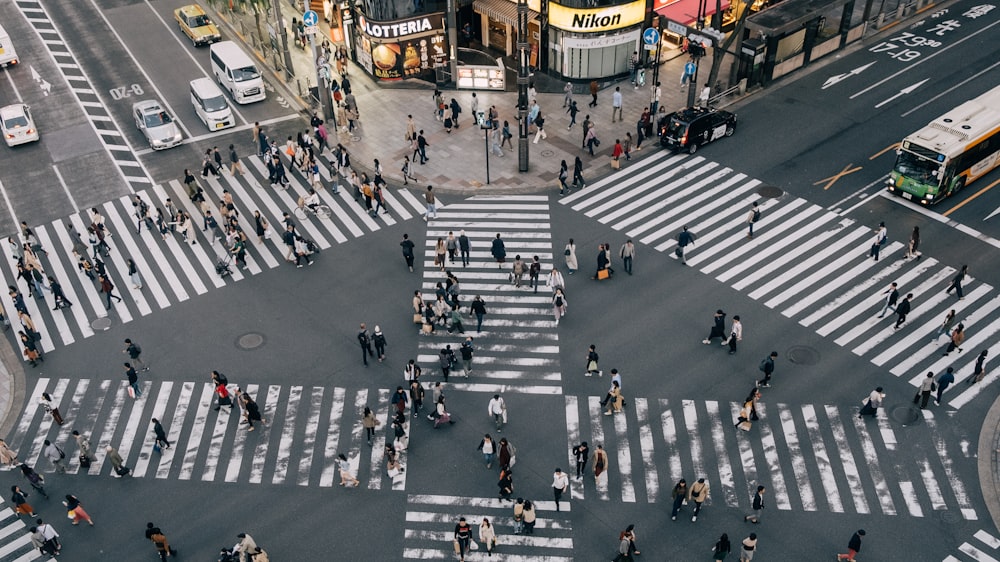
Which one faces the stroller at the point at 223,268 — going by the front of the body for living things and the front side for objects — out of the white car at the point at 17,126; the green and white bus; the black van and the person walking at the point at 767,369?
the green and white bus

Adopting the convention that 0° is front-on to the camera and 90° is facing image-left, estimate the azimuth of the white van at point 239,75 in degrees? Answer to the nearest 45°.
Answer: approximately 315°

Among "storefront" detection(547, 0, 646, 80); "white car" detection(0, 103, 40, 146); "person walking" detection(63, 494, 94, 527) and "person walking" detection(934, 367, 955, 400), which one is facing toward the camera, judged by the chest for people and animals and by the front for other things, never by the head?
the storefront

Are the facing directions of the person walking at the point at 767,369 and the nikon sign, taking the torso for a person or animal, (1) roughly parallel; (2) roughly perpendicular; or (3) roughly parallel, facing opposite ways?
roughly perpendicular

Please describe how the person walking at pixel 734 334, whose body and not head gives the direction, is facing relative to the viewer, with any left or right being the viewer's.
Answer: facing to the left of the viewer

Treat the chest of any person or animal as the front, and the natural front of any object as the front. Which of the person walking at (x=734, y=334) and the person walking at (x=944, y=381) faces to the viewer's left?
the person walking at (x=734, y=334)

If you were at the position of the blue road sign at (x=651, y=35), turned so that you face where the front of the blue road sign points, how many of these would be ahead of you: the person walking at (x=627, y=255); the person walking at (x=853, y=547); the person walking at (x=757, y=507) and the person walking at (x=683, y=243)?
4

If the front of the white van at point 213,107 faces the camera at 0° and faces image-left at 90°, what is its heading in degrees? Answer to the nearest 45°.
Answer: approximately 315°
